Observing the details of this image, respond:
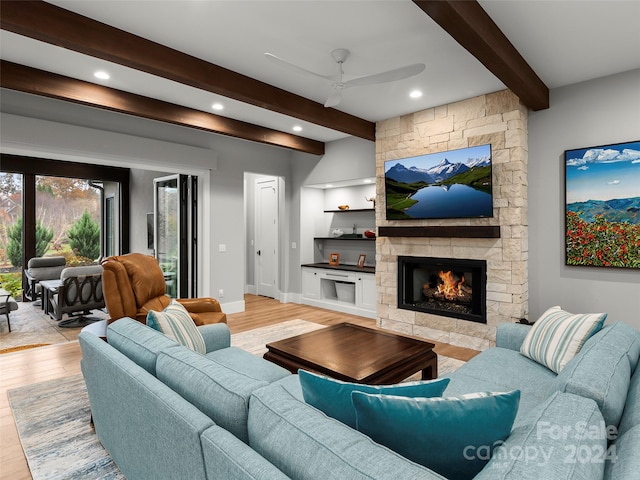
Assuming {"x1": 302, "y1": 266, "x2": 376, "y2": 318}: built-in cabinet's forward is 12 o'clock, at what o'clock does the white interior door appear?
The white interior door is roughly at 3 o'clock from the built-in cabinet.

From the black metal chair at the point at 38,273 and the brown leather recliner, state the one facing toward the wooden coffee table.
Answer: the brown leather recliner

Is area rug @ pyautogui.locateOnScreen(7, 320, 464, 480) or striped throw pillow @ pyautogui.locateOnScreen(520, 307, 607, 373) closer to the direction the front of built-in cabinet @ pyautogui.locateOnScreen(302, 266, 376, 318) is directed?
the area rug

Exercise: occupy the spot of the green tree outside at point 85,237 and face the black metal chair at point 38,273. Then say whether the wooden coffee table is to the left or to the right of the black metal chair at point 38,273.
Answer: left

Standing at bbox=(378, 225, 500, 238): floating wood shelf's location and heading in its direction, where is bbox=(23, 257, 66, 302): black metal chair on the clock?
The black metal chair is roughly at 3 o'clock from the floating wood shelf.

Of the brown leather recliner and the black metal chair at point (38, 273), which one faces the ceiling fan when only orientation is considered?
the brown leather recliner

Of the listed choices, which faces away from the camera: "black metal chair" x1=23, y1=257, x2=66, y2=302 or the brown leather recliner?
the black metal chair

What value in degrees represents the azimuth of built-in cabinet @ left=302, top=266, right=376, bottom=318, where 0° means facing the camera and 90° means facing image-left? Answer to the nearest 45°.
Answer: approximately 45°

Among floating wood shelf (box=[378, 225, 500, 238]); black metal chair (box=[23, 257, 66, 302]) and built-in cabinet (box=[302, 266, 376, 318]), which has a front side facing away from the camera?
the black metal chair

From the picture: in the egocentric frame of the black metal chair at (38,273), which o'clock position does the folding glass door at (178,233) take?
The folding glass door is roughly at 10 o'clock from the black metal chair.

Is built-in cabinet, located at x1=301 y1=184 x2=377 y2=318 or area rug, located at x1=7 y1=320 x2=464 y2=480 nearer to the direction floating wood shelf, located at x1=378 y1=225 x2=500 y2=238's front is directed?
the area rug
